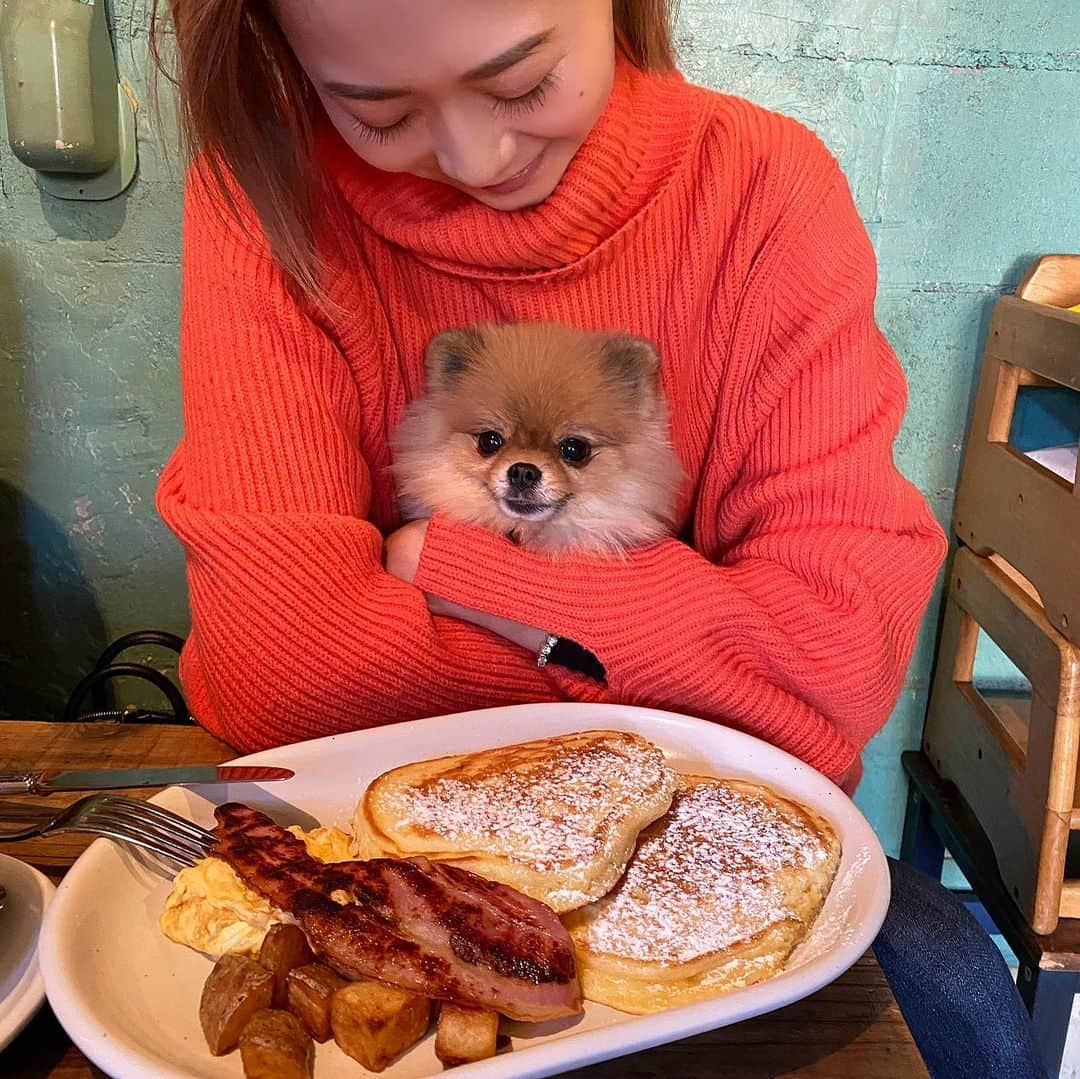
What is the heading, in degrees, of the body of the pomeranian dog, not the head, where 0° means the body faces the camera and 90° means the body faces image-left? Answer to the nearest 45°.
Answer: approximately 0°

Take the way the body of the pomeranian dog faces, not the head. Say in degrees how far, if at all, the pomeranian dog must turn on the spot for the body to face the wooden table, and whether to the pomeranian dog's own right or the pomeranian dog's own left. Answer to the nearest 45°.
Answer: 0° — it already faces it

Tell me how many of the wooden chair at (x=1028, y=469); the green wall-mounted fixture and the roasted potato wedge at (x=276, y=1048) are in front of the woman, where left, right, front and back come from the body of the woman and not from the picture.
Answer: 1

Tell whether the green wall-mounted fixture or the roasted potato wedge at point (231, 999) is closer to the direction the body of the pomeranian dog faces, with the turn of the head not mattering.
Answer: the roasted potato wedge

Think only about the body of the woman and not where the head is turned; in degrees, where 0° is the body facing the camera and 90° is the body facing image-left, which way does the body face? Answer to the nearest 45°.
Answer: approximately 0°
